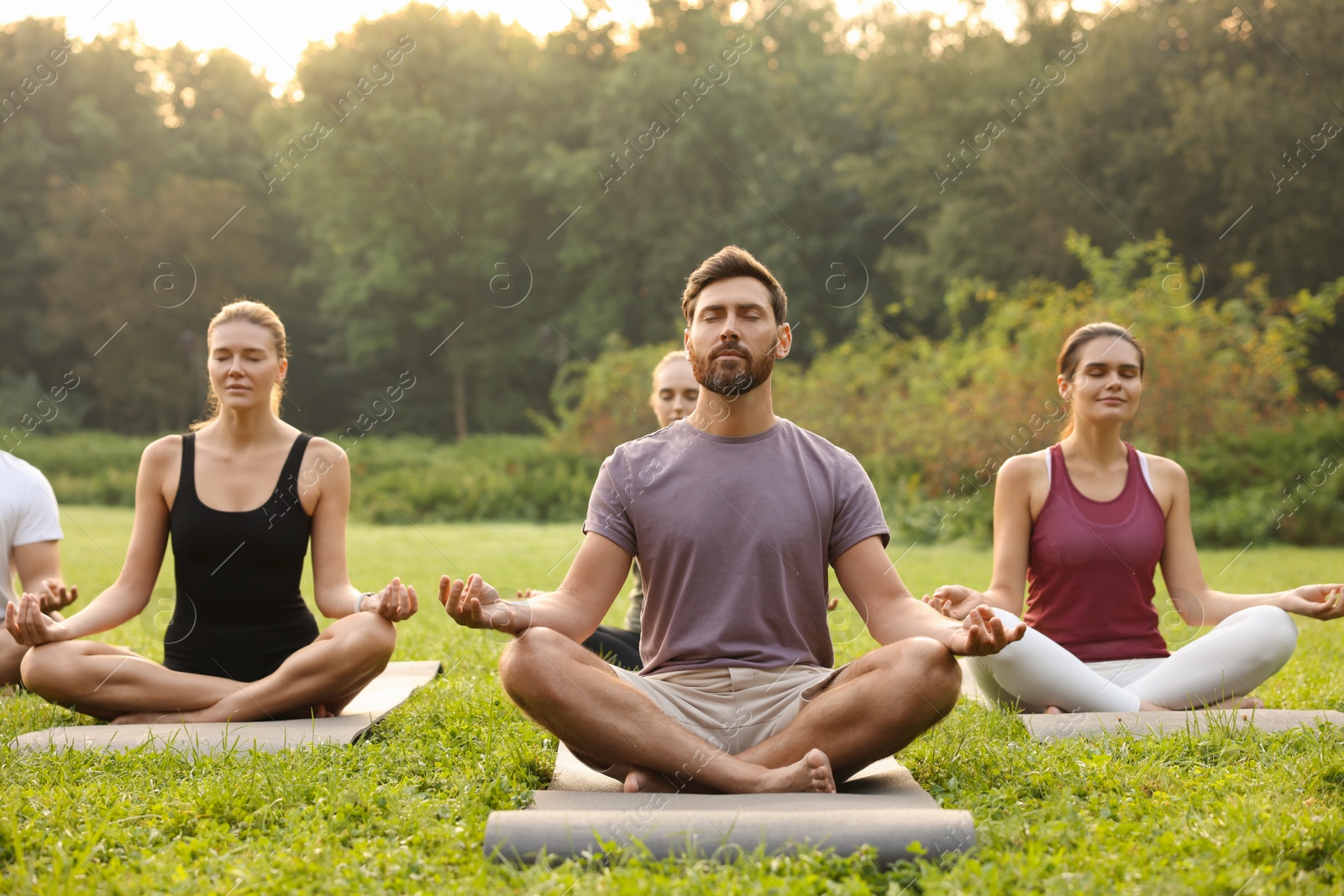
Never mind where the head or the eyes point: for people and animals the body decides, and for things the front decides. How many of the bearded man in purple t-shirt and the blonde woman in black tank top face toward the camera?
2

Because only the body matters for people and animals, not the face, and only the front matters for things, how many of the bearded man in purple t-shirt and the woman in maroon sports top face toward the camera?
2

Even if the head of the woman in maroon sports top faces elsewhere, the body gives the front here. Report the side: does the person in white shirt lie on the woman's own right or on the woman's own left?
on the woman's own right

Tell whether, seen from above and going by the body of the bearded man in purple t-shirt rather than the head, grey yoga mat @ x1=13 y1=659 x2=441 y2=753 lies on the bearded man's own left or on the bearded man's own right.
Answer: on the bearded man's own right

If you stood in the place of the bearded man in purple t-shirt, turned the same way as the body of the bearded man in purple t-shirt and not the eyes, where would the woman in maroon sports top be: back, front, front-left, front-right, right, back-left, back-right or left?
back-left

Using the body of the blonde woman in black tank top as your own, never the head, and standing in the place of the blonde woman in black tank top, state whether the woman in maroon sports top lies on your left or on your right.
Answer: on your left
